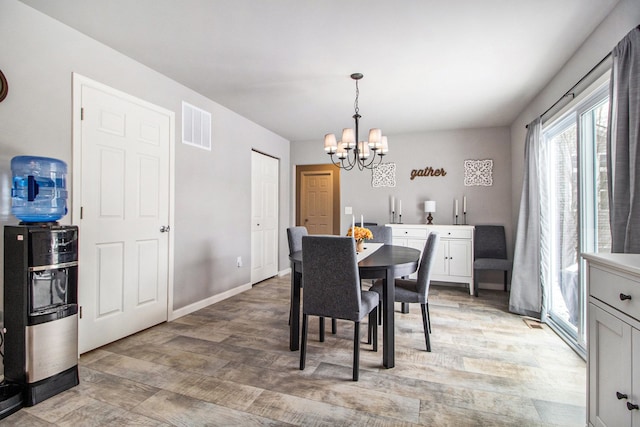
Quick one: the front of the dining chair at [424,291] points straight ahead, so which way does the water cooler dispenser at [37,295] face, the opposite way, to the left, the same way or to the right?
the opposite way

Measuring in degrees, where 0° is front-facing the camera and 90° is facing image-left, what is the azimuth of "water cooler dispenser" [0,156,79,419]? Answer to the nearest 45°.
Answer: approximately 315°

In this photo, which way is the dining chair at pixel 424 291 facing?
to the viewer's left

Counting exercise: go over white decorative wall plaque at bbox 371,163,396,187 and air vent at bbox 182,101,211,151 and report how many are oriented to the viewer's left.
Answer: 0

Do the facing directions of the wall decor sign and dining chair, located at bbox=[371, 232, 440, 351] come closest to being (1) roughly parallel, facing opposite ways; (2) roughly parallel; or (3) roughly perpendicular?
roughly perpendicular

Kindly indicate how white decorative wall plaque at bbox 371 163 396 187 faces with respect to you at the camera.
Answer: facing the viewer

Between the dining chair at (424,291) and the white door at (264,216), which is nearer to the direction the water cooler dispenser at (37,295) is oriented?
the dining chair

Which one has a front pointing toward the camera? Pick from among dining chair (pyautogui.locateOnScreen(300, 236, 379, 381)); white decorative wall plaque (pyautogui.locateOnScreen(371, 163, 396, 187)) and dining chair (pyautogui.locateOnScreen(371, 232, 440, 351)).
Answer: the white decorative wall plaque

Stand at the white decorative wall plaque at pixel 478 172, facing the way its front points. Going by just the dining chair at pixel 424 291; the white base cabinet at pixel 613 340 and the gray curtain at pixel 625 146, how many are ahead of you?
3

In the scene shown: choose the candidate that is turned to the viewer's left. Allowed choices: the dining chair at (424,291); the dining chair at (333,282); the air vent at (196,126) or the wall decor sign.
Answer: the dining chair at (424,291)

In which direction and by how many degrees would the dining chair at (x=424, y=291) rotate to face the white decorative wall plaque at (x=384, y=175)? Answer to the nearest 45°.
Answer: approximately 90° to its right

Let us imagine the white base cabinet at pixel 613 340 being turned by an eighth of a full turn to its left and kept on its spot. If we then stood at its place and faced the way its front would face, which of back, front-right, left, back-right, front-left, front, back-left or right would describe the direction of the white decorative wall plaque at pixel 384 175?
back-right

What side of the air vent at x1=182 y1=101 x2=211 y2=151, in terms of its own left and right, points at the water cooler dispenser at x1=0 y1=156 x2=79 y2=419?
right

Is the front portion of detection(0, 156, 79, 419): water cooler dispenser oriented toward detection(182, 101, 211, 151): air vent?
no

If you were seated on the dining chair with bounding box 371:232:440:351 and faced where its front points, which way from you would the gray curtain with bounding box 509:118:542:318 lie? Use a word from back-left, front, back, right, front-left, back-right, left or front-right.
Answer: back-right

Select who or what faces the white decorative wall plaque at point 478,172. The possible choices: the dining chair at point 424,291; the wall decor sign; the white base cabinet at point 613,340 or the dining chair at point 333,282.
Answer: the dining chair at point 333,282

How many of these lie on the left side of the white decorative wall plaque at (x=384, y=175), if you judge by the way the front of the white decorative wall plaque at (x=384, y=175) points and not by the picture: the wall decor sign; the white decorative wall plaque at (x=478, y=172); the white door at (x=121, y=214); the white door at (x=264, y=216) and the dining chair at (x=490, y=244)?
3

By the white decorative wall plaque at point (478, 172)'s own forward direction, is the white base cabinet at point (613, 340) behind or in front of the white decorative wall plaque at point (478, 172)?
in front

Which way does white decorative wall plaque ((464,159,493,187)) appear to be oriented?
toward the camera

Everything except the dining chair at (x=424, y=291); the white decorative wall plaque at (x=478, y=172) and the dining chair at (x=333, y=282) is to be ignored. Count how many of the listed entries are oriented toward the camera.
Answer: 1
